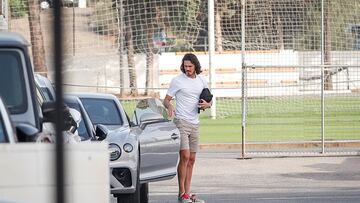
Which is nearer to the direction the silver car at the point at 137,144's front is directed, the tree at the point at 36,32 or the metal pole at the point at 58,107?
the metal pole

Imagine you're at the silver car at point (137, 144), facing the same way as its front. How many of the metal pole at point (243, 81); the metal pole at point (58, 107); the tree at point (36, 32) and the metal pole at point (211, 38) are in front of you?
1

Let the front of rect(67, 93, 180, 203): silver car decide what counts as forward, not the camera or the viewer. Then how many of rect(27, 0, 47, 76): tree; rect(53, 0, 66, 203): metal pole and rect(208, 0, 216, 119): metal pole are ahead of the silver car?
1

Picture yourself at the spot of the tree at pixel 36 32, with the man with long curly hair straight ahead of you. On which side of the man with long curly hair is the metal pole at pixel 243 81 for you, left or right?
left

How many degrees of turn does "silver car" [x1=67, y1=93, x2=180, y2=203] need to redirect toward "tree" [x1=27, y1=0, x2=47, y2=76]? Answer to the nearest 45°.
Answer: approximately 180°

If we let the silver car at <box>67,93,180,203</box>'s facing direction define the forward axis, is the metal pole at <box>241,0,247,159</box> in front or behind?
behind

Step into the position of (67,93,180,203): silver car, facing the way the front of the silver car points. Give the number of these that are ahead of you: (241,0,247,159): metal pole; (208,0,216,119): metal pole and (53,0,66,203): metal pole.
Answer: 1

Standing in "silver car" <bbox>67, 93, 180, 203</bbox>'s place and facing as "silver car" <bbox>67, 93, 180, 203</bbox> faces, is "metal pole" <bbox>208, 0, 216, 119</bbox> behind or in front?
behind

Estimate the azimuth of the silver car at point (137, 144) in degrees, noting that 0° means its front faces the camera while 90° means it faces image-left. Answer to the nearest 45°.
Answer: approximately 0°

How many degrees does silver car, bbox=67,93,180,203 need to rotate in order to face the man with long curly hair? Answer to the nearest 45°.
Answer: approximately 135° to its left

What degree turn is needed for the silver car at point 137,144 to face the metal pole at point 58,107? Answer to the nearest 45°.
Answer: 0° — it already faces it
